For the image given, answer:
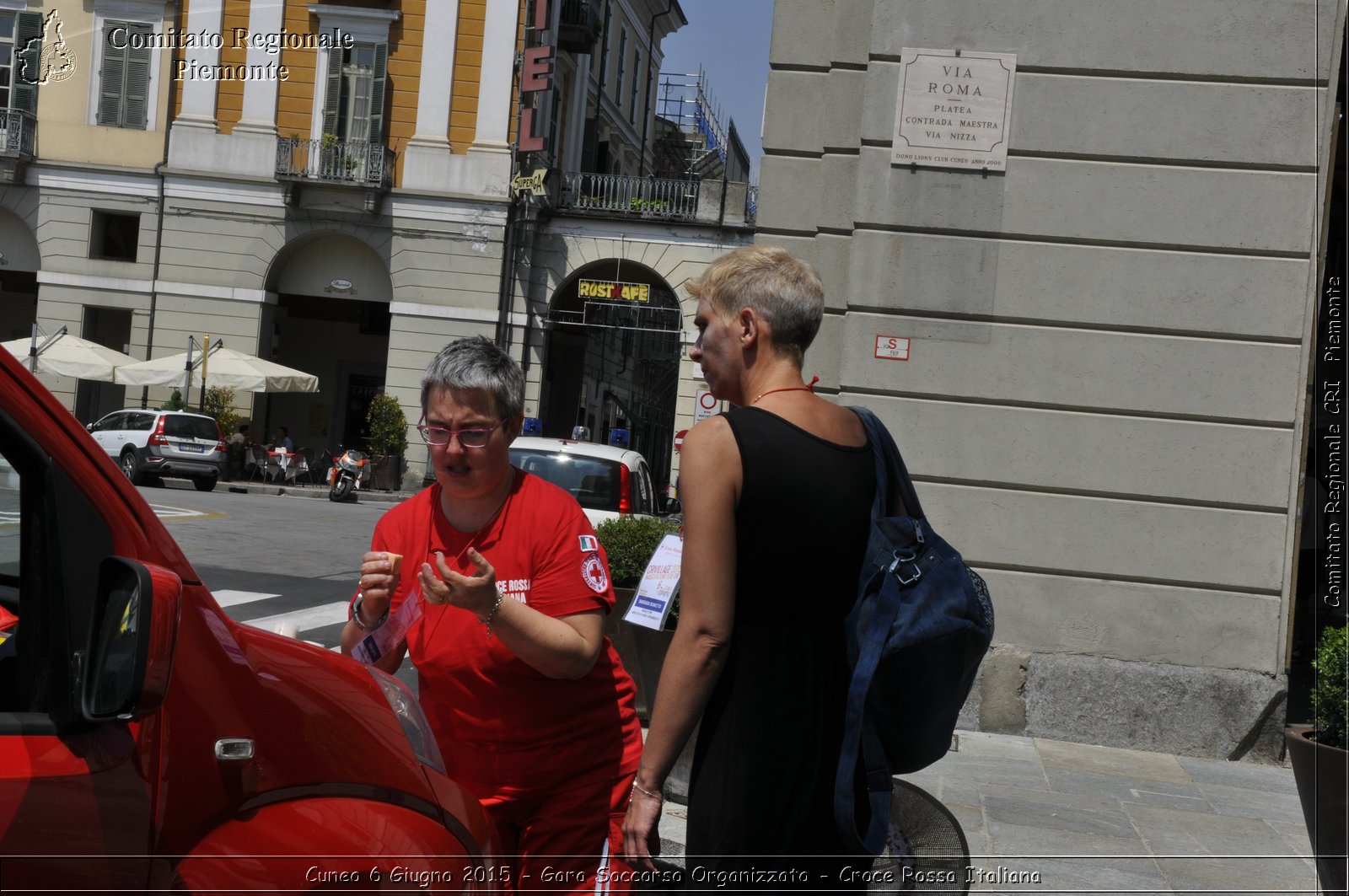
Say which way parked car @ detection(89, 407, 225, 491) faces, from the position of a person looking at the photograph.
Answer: facing away from the viewer and to the left of the viewer

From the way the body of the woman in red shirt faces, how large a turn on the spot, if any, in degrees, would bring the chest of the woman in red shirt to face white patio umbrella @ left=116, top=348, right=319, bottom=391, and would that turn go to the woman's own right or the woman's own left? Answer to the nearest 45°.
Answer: approximately 135° to the woman's own right

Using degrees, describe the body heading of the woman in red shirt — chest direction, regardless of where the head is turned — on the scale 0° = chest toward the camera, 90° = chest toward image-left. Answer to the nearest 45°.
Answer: approximately 45°

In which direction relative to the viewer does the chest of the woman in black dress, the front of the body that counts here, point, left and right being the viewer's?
facing away from the viewer and to the left of the viewer

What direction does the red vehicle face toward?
to the viewer's right

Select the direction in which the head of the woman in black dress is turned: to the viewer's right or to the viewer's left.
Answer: to the viewer's left

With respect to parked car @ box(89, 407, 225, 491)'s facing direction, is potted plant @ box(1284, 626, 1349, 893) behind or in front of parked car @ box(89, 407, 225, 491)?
behind

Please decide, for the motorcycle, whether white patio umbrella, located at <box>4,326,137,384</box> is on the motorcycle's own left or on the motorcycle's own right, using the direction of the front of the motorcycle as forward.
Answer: on the motorcycle's own right

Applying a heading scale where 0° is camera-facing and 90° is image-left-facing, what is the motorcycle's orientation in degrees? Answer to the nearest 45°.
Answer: approximately 45°
